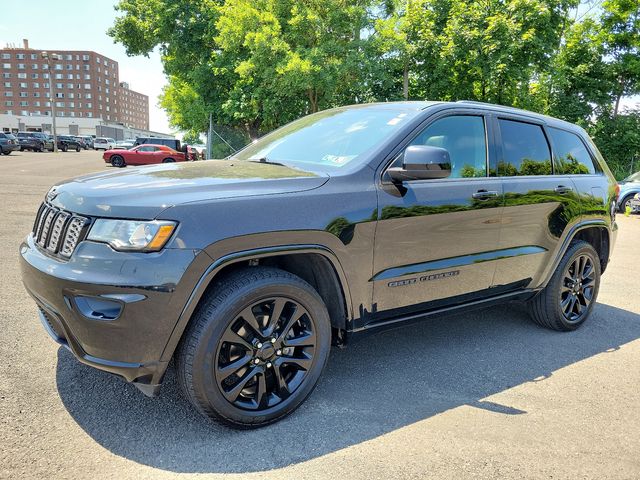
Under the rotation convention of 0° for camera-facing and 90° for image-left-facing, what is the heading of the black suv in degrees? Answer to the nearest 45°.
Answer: approximately 45°

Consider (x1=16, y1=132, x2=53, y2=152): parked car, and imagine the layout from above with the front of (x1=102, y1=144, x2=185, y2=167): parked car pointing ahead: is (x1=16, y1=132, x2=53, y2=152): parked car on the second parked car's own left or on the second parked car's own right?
on the second parked car's own right

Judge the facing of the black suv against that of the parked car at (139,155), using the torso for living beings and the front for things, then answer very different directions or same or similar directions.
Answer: same or similar directions

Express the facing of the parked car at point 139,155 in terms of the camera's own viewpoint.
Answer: facing to the left of the viewer

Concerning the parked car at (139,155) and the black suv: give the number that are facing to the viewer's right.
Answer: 0

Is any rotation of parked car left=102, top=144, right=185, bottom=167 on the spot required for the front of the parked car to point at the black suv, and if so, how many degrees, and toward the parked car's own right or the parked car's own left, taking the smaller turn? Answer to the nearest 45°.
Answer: approximately 90° to the parked car's own left

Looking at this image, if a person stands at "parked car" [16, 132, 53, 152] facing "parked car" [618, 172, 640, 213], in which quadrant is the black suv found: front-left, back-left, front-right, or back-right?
front-right

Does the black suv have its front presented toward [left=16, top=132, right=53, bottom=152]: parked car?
no

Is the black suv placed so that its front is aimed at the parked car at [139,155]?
no

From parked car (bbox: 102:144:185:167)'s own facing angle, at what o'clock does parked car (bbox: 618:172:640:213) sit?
parked car (bbox: 618:172:640:213) is roughly at 8 o'clock from parked car (bbox: 102:144:185:167).

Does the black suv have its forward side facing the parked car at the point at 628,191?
no

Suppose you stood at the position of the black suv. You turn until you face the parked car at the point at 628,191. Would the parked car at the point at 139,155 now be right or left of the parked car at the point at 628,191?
left
